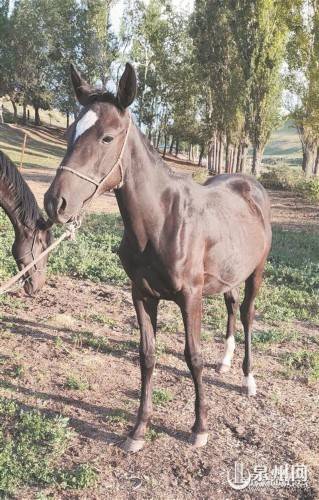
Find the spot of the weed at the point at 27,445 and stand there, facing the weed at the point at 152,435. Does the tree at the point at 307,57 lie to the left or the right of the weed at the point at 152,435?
left

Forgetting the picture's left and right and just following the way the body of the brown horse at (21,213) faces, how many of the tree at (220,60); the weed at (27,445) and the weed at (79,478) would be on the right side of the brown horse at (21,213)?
2

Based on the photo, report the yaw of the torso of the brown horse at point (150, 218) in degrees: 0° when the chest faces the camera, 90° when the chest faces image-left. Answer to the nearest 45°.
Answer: approximately 45°

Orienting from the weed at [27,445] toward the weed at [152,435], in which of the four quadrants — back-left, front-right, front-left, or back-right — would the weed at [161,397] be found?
front-left

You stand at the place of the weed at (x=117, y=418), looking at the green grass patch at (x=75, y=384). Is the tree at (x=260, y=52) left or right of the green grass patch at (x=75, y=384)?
right

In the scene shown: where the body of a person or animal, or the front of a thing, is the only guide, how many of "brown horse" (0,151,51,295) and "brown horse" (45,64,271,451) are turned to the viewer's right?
1

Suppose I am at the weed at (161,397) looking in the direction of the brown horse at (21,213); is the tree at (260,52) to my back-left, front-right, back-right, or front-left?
front-right

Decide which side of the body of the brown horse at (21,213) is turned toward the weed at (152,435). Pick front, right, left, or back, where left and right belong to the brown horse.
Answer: right

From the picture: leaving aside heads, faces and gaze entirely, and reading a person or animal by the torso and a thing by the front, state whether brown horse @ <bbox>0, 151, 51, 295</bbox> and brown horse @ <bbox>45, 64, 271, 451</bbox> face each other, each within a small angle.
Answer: no

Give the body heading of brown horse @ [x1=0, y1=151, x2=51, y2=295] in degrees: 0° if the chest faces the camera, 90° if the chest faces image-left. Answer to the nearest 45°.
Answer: approximately 270°

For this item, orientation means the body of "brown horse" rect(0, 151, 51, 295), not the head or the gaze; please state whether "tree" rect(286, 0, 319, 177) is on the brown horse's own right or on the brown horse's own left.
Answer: on the brown horse's own left
